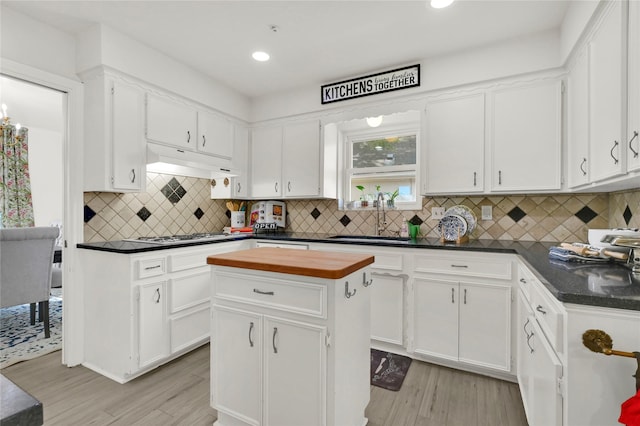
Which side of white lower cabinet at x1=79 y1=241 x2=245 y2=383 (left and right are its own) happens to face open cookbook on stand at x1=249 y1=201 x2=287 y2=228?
left

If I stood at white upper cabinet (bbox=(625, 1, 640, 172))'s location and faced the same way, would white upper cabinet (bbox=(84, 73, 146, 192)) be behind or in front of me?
in front

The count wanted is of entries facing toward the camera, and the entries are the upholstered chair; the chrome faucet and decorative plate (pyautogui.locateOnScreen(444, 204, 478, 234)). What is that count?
2

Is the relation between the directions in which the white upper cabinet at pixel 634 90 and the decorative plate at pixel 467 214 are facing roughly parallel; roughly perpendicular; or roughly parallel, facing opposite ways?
roughly perpendicular

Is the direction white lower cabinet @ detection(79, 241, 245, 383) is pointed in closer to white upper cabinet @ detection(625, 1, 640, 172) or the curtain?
the white upper cabinet

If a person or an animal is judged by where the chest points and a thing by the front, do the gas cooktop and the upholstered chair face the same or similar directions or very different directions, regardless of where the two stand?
very different directions

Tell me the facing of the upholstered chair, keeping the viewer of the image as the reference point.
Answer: facing away from the viewer and to the left of the viewer

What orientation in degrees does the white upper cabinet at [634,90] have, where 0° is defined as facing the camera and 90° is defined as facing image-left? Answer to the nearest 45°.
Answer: approximately 90°

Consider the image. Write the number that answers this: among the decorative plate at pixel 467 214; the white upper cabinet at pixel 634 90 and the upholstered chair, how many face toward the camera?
1

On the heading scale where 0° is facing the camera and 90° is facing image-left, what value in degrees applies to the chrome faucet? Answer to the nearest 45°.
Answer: approximately 0°

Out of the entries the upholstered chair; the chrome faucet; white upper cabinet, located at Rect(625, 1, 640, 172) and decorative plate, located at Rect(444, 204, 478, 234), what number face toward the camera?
2

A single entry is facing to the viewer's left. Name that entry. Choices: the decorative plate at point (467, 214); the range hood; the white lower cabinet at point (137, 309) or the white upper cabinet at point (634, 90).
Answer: the white upper cabinet
